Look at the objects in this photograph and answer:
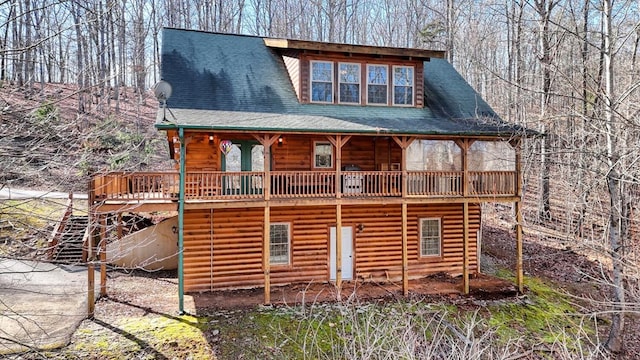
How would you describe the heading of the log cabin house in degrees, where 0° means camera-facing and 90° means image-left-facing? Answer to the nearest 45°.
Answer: approximately 0°

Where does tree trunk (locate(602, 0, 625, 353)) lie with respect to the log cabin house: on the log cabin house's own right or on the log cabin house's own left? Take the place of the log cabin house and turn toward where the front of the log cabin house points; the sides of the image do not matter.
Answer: on the log cabin house's own left

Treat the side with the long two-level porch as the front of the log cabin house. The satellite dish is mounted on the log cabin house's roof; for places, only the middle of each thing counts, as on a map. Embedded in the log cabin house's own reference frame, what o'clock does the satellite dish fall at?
The satellite dish is roughly at 2 o'clock from the log cabin house.
